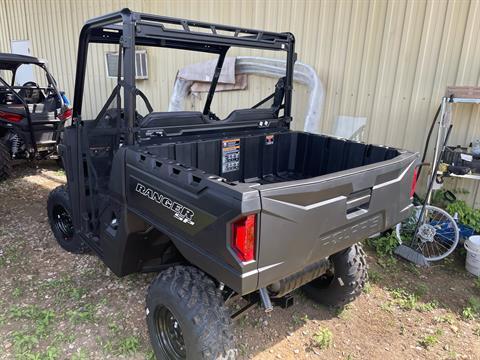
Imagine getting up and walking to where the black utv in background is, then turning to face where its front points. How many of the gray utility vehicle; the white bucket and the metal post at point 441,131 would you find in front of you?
0

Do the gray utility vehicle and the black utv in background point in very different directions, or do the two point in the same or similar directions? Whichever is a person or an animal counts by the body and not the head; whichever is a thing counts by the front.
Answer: same or similar directions

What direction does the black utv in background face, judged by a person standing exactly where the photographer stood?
facing away from the viewer and to the left of the viewer

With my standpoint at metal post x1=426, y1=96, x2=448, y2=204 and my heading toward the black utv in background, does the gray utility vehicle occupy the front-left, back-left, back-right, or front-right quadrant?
front-left

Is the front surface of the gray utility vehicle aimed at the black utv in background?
yes

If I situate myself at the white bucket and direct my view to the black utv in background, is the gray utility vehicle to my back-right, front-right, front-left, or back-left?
front-left

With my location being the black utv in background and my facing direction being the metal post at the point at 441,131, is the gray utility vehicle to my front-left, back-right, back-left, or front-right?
front-right

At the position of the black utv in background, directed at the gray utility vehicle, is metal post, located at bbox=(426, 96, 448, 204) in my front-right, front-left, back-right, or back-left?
front-left

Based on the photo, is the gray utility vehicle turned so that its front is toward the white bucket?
no

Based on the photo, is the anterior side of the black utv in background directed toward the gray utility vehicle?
no

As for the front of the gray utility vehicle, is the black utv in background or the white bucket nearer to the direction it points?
the black utv in background

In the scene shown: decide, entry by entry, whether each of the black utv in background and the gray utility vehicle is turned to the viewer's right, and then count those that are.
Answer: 0

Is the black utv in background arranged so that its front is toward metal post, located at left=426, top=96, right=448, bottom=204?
no

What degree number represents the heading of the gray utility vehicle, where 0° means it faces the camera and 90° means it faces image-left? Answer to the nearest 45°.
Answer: approximately 135°
